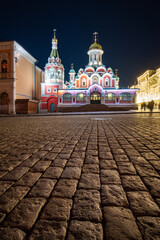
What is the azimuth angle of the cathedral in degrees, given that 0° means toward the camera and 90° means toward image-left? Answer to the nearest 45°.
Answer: approximately 0°

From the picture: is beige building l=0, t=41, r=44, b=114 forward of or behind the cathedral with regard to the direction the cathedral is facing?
forward
